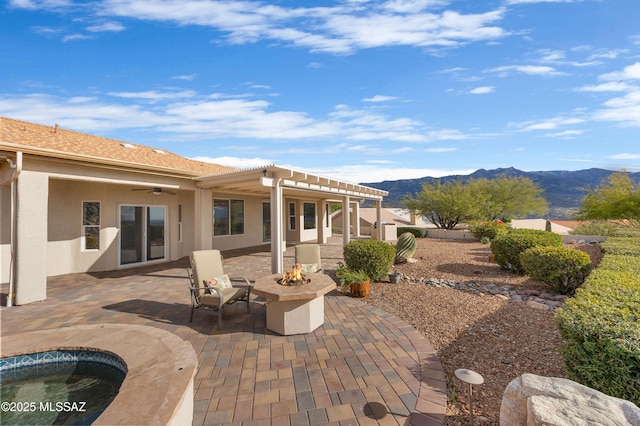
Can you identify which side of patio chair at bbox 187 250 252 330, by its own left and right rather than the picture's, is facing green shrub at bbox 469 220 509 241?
left

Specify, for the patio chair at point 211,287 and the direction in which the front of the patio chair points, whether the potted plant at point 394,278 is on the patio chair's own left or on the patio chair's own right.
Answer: on the patio chair's own left

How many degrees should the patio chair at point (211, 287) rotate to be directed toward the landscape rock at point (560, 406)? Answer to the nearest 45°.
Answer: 0° — it already faces it

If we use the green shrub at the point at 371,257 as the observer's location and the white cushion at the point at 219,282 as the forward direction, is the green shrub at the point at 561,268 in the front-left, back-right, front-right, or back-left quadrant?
back-left

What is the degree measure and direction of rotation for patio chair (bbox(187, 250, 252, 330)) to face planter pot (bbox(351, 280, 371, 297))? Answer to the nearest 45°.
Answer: approximately 45° to its left
